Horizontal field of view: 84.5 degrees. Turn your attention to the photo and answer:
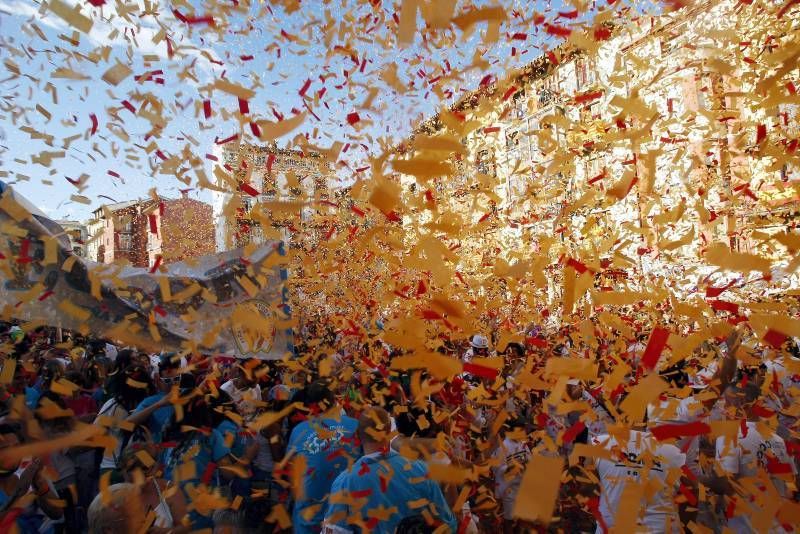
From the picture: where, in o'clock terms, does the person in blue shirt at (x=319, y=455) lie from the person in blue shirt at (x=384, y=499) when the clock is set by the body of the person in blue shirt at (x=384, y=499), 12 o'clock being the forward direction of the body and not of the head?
the person in blue shirt at (x=319, y=455) is roughly at 11 o'clock from the person in blue shirt at (x=384, y=499).

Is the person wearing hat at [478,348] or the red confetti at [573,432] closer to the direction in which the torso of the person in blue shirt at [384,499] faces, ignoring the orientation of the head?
the person wearing hat

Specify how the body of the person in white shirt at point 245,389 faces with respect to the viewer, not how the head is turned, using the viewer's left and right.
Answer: facing away from the viewer

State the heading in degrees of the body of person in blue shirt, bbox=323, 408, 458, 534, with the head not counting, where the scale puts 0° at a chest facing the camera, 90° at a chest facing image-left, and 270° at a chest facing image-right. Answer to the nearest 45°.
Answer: approximately 180°
